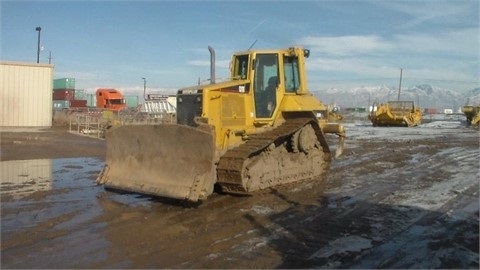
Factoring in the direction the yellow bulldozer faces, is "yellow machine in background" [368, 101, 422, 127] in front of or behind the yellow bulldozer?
behind

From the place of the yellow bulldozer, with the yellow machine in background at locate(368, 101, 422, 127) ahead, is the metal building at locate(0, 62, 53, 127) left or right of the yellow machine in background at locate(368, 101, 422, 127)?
left

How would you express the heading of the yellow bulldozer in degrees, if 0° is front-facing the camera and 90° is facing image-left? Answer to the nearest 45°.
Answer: approximately 45°

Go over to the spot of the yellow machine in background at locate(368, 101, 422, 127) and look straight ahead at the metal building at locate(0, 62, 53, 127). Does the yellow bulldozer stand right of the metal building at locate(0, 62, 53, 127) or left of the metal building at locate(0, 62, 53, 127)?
left

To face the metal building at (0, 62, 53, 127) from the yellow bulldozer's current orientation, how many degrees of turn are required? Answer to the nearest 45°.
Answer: approximately 90° to its right

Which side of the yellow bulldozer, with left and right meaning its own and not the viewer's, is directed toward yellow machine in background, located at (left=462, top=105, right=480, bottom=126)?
back

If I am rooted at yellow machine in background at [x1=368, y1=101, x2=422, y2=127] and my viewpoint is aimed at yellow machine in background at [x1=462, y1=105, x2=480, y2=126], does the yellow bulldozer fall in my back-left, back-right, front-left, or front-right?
back-right
